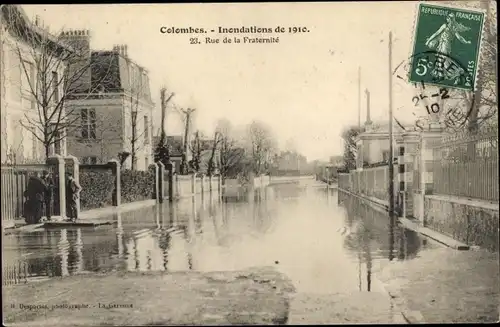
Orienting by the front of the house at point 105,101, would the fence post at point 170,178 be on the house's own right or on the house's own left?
on the house's own left

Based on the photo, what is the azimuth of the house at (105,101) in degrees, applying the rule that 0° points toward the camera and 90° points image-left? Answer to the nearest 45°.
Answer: approximately 315°
